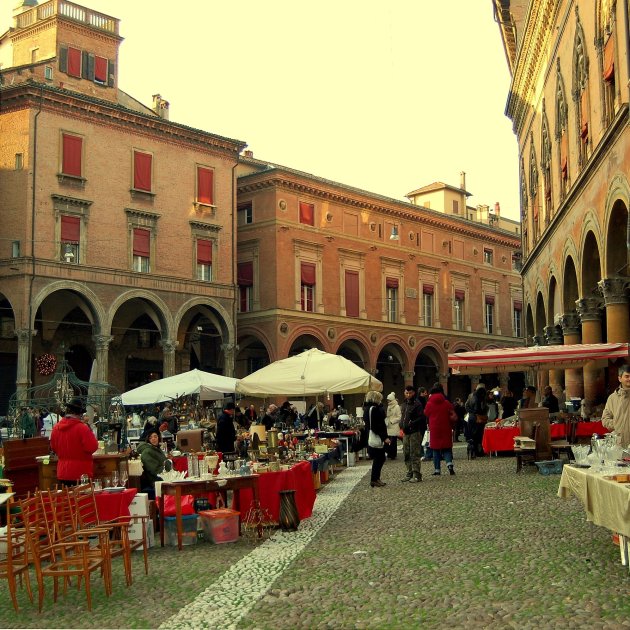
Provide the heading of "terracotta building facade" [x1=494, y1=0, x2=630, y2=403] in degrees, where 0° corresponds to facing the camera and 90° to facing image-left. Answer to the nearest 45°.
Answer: approximately 90°

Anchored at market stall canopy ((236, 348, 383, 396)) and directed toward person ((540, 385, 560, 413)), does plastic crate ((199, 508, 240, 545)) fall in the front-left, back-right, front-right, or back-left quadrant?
back-right

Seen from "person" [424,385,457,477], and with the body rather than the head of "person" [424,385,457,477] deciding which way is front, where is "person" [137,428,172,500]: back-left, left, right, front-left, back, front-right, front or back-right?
back-left

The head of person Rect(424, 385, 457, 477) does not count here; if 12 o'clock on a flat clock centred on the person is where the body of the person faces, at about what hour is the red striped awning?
The red striped awning is roughly at 2 o'clock from the person.

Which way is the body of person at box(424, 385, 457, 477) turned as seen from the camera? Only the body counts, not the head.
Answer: away from the camera

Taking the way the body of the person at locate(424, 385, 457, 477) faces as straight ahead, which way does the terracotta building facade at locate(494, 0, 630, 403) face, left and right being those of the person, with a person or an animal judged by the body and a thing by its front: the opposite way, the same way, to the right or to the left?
to the left

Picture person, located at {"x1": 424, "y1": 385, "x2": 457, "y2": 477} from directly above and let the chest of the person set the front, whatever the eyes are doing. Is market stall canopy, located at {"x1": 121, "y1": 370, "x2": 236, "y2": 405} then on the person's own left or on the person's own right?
on the person's own left
